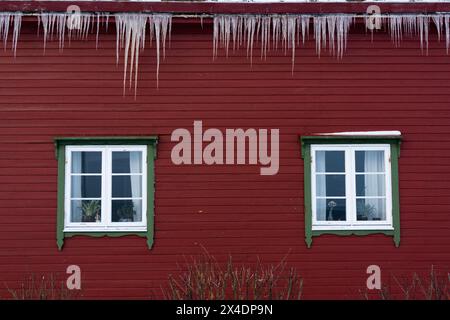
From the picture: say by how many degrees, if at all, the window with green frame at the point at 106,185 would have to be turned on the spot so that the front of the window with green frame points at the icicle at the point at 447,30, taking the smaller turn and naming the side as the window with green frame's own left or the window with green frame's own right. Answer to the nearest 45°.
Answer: approximately 90° to the window with green frame's own left

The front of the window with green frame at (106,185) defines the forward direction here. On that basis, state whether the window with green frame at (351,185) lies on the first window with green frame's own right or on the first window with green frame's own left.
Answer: on the first window with green frame's own left

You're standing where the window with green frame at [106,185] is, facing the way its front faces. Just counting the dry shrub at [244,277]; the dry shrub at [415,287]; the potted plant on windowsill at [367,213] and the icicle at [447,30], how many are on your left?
4

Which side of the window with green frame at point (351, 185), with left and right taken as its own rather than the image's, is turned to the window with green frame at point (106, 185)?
right

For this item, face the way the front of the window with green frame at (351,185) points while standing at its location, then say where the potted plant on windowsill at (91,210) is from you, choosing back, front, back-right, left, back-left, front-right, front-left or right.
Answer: right

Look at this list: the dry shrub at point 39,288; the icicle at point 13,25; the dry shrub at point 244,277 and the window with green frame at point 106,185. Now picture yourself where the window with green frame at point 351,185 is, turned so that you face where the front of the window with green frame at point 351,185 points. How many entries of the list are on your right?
4

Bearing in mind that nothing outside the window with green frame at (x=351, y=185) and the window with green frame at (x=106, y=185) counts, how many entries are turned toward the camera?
2

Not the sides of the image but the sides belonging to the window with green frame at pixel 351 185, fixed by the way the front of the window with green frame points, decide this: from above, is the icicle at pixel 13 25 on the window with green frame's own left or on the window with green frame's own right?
on the window with green frame's own right

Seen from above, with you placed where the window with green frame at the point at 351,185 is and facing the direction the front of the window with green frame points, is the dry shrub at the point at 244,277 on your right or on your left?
on your right

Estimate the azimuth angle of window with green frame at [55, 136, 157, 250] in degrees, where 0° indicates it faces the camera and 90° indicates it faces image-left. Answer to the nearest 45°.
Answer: approximately 0°

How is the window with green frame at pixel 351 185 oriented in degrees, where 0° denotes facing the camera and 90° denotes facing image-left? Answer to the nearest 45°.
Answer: approximately 0°

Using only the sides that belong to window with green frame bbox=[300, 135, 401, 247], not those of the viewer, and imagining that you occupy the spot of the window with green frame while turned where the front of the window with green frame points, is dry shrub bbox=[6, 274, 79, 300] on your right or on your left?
on your right

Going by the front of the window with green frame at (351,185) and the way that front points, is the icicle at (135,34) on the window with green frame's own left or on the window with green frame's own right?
on the window with green frame's own right
